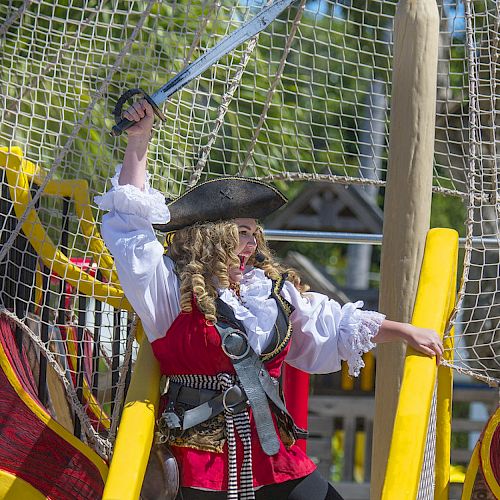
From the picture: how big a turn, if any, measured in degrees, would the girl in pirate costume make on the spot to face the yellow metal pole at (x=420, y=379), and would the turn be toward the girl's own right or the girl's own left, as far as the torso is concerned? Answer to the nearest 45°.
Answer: approximately 45° to the girl's own left

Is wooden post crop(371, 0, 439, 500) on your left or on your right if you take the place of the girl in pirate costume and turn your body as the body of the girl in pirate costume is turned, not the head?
on your left

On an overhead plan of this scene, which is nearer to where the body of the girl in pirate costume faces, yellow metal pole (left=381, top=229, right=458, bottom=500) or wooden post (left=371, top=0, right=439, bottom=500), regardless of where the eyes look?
the yellow metal pole

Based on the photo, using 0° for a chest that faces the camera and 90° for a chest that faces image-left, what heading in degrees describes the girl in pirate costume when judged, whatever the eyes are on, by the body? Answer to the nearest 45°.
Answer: approximately 315°
